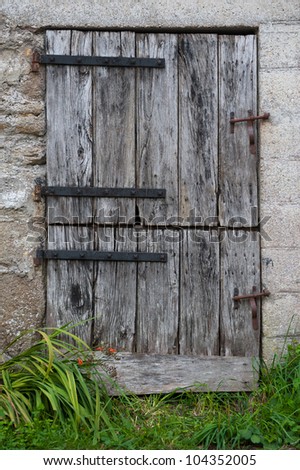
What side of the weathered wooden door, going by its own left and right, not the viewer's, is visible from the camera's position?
front
